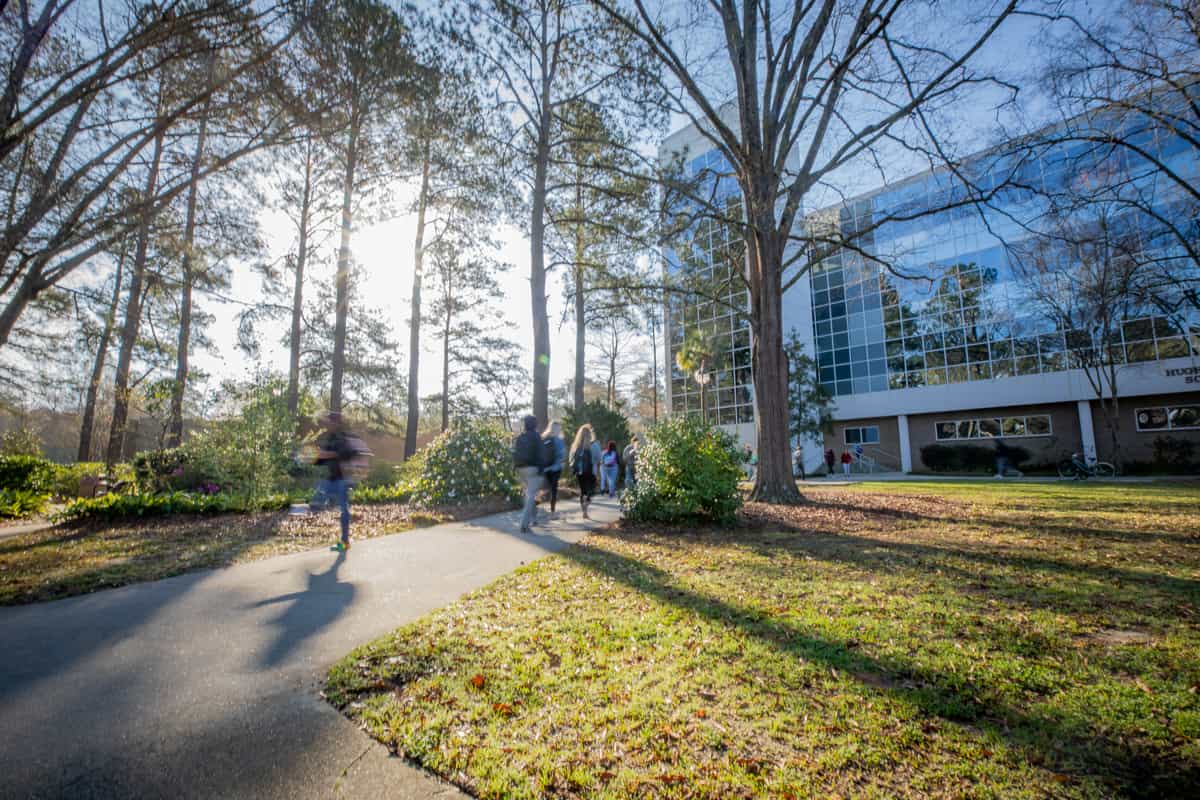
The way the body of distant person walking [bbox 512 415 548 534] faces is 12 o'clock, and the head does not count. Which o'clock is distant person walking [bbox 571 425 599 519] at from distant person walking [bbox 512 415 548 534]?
distant person walking [bbox 571 425 599 519] is roughly at 1 o'clock from distant person walking [bbox 512 415 548 534].

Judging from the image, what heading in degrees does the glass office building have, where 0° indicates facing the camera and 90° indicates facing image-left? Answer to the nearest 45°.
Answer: approximately 45°

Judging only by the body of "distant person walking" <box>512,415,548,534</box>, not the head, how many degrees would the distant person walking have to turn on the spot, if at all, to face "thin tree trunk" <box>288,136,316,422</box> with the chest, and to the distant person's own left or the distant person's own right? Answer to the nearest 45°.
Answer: approximately 45° to the distant person's own left

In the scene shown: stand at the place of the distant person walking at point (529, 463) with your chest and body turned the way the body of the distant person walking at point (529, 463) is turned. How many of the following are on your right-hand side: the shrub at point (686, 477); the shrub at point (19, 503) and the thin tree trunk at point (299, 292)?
1

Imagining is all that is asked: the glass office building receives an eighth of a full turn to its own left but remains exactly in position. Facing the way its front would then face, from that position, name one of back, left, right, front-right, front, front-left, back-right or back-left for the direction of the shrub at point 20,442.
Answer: front-right

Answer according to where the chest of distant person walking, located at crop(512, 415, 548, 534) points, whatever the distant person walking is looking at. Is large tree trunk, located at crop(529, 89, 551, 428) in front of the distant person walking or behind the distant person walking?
in front

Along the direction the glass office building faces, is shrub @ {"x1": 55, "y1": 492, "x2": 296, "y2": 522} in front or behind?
in front

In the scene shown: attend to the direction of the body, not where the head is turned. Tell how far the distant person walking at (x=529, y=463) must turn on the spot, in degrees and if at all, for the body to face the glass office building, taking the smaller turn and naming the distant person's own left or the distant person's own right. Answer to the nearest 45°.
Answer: approximately 45° to the distant person's own right

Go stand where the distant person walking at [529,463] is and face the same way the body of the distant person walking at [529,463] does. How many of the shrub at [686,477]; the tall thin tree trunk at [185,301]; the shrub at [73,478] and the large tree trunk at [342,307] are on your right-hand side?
1

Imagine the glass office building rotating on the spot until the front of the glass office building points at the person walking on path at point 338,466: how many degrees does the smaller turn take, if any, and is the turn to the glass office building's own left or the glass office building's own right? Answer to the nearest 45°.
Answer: approximately 45° to the glass office building's own left

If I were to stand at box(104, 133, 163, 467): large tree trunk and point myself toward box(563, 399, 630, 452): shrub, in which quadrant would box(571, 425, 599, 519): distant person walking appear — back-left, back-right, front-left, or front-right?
front-right

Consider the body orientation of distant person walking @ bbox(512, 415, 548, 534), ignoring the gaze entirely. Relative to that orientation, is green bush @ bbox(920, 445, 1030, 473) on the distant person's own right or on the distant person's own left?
on the distant person's own right

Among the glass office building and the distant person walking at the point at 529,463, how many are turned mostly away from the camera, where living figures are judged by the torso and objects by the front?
1

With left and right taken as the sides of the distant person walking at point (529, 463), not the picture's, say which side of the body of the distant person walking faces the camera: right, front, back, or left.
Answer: back

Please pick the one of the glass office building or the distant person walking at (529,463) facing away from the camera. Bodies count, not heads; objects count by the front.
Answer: the distant person walking
